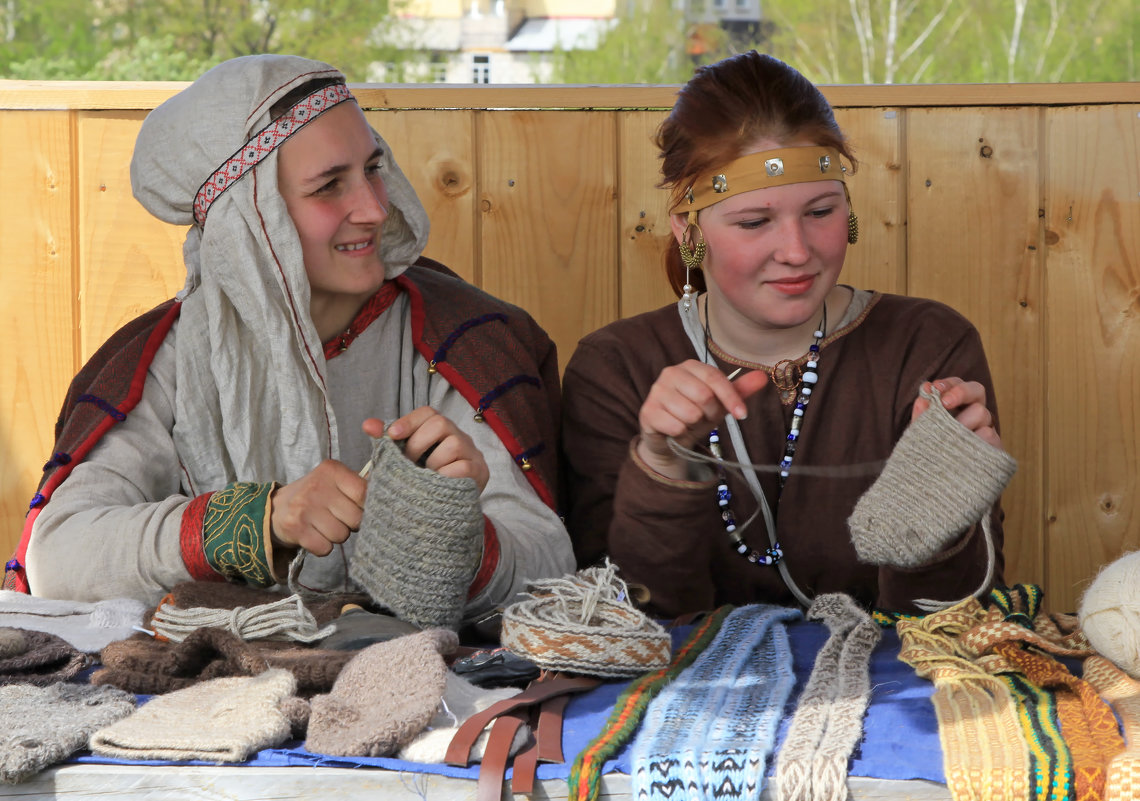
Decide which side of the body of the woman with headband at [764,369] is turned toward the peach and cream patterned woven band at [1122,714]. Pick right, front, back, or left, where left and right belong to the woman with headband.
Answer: front

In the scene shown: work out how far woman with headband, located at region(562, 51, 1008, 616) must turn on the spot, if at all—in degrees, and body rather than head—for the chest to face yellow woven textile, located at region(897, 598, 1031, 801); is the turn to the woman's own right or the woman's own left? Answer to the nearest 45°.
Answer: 0° — they already face it

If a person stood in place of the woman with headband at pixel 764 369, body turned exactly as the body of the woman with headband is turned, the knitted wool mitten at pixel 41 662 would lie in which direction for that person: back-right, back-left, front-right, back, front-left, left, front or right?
front-right

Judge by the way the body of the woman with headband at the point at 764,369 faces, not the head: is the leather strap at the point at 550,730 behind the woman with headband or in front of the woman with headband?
in front

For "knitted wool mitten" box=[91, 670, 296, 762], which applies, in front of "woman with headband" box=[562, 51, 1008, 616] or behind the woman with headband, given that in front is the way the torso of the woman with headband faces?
in front

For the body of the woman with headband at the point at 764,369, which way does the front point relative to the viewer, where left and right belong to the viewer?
facing the viewer

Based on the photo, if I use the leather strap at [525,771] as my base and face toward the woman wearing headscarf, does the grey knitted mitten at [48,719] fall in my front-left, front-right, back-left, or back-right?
front-left

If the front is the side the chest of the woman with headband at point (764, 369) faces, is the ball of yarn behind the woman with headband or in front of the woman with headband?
in front

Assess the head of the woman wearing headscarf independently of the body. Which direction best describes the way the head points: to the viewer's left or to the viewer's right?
to the viewer's right
